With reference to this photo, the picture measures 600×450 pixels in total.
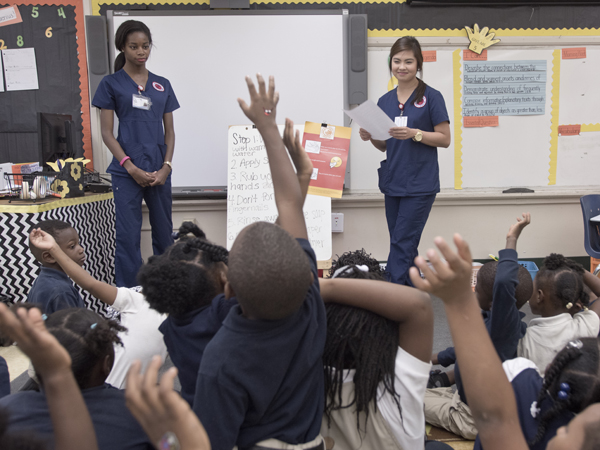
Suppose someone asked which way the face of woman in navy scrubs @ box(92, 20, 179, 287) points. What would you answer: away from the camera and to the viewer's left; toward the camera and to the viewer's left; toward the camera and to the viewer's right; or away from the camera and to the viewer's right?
toward the camera and to the viewer's right

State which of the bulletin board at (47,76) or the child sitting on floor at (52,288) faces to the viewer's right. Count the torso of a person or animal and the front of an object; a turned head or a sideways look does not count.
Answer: the child sitting on floor

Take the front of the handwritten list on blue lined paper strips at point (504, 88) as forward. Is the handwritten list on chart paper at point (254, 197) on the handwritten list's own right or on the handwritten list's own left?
on the handwritten list's own right

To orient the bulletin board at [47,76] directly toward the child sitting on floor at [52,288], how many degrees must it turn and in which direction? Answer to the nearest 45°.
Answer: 0° — it already faces them

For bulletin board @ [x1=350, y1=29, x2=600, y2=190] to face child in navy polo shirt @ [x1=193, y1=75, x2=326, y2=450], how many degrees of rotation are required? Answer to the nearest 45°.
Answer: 0° — it already faces them

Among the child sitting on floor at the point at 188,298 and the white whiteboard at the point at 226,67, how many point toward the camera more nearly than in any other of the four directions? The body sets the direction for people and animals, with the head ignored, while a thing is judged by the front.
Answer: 1

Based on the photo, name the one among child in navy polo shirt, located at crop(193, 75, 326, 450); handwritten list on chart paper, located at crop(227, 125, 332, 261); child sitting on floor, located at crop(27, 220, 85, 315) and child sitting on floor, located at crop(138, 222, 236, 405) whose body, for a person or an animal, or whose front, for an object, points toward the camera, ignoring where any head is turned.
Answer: the handwritten list on chart paper

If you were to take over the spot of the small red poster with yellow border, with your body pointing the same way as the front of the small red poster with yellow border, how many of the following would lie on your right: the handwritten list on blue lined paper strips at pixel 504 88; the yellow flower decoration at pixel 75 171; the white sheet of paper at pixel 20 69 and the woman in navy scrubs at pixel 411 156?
2

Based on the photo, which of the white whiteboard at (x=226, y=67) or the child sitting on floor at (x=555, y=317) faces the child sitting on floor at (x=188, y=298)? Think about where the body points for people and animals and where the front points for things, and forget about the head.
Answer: the white whiteboard

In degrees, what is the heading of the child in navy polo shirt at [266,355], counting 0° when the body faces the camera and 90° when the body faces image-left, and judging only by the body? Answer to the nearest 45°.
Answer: approximately 180°

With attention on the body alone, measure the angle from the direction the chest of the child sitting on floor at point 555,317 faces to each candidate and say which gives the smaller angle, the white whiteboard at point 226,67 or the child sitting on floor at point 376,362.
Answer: the white whiteboard

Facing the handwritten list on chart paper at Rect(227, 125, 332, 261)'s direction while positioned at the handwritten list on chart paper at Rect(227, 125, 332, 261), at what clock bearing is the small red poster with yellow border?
The small red poster with yellow border is roughly at 10 o'clock from the handwritten list on chart paper.

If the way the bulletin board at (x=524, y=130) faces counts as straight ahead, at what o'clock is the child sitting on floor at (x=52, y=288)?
The child sitting on floor is roughly at 1 o'clock from the bulletin board.

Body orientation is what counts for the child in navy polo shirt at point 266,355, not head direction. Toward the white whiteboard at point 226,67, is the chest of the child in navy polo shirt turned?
yes

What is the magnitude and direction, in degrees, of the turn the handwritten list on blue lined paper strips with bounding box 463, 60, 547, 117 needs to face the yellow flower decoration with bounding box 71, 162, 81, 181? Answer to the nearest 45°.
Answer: approximately 45° to its right
